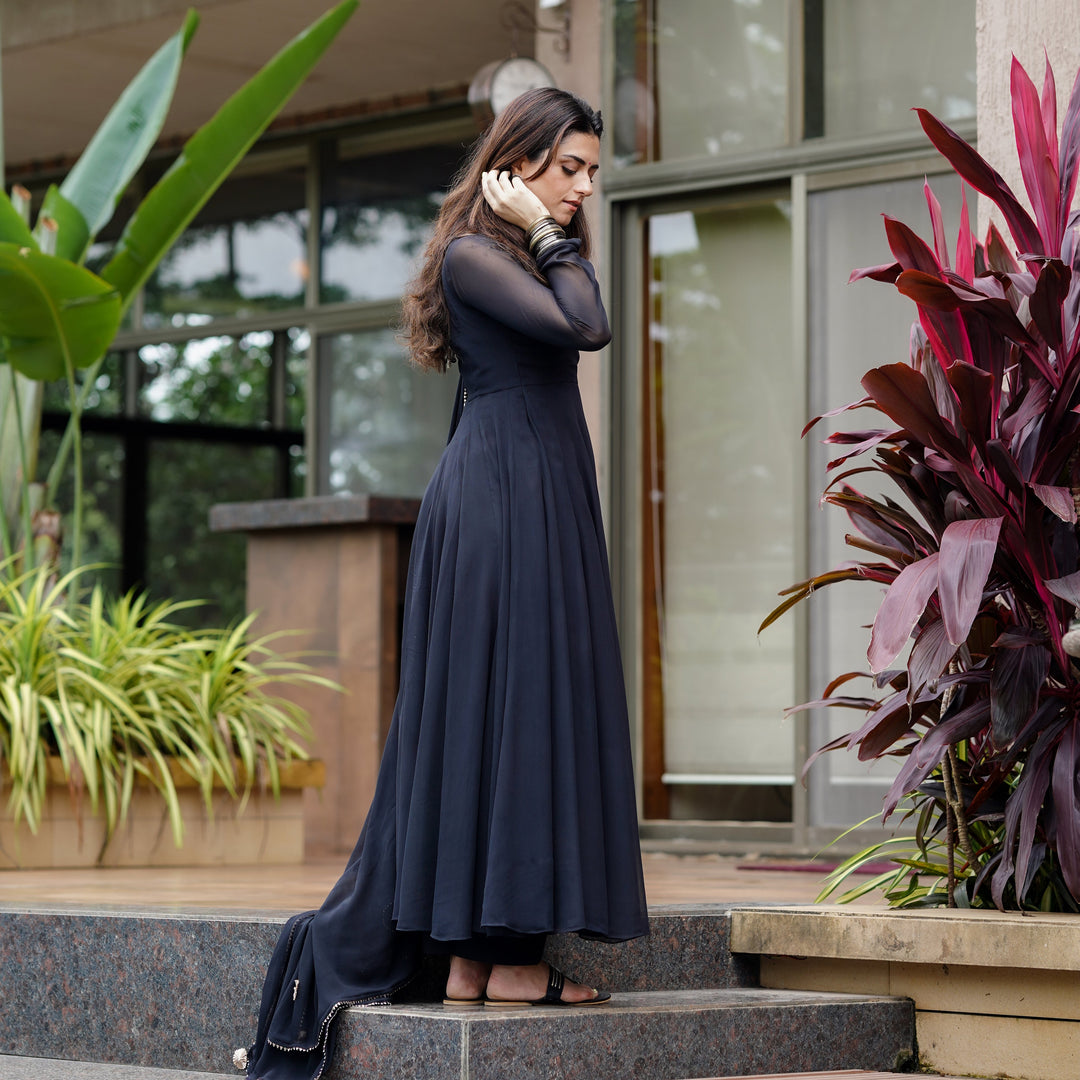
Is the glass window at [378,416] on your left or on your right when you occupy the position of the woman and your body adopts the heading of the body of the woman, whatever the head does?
on your left

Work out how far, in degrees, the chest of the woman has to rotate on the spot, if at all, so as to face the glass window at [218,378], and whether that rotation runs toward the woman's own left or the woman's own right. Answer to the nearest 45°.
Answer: approximately 90° to the woman's own left

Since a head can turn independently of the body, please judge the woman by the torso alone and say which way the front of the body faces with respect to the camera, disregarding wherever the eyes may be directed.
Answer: to the viewer's right

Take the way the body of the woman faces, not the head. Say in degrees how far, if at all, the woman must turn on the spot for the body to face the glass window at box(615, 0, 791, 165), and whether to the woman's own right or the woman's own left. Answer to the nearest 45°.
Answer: approximately 90° to the woman's own left

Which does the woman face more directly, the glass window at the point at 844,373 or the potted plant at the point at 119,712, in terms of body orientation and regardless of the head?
the glass window

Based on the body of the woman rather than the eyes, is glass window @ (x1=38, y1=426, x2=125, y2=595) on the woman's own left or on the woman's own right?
on the woman's own left
